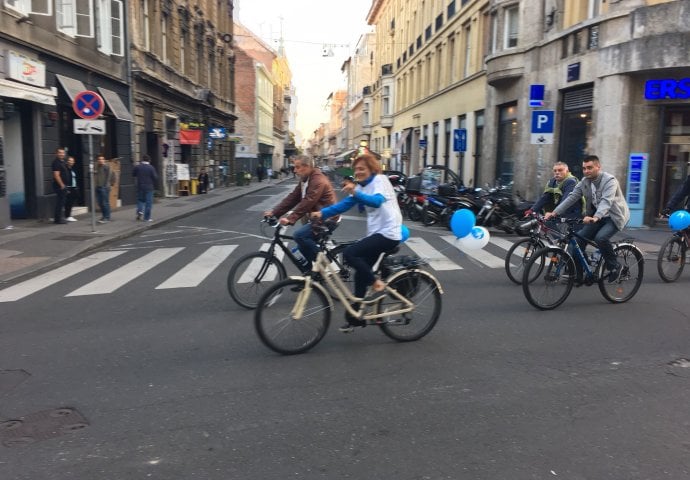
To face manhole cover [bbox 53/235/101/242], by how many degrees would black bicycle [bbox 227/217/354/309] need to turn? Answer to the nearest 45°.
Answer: approximately 45° to its right

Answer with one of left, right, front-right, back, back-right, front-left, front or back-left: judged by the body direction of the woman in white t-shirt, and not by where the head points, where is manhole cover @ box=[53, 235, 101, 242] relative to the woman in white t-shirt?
front-right

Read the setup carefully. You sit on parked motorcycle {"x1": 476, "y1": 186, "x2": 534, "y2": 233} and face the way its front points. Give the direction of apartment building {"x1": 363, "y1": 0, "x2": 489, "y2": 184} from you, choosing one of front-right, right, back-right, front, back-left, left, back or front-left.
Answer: back-right

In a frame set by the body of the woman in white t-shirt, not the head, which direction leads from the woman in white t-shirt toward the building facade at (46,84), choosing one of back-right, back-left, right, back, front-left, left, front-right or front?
front-right

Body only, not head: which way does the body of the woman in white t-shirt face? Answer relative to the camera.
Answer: to the viewer's left

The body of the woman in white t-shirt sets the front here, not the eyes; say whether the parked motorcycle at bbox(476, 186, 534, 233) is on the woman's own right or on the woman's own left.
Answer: on the woman's own right

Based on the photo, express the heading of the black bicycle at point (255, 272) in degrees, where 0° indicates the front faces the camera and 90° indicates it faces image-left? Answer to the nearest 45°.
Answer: approximately 90°

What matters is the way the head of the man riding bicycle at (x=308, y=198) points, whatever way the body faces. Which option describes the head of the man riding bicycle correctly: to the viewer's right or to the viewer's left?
to the viewer's left

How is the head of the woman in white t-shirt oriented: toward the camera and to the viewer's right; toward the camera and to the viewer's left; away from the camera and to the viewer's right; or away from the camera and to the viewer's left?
toward the camera and to the viewer's left

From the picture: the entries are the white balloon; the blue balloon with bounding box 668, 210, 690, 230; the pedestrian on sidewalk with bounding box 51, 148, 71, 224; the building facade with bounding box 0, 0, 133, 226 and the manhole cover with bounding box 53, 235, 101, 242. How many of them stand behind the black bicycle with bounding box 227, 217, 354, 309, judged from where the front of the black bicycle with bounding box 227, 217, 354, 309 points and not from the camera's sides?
2

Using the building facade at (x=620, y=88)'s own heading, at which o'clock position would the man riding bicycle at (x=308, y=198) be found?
The man riding bicycle is roughly at 11 o'clock from the building facade.

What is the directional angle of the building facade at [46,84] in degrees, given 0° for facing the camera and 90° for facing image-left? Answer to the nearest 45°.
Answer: approximately 315°

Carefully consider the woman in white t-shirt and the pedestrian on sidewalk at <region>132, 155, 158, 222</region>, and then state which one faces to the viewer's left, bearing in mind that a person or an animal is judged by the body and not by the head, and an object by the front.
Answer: the woman in white t-shirt

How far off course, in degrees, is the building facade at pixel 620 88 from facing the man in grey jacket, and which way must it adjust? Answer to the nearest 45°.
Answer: approximately 45° to its left

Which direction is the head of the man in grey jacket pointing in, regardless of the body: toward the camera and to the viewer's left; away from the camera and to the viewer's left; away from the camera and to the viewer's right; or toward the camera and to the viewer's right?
toward the camera and to the viewer's left
